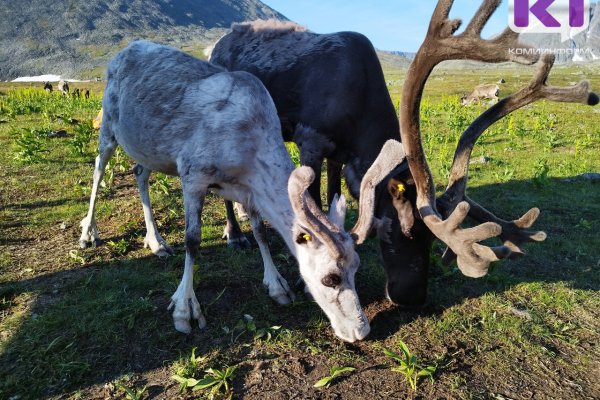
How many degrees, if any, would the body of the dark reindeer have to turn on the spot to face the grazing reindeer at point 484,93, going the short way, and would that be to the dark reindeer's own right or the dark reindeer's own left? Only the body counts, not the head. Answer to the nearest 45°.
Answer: approximately 135° to the dark reindeer's own left

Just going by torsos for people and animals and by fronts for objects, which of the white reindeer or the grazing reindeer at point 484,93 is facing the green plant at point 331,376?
the white reindeer

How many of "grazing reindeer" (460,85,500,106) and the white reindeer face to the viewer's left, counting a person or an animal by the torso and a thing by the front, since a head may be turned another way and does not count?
1

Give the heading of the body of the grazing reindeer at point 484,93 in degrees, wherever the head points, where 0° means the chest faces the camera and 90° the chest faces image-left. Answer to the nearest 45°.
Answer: approximately 90°

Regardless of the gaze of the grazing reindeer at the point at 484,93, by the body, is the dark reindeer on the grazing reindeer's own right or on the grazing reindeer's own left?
on the grazing reindeer's own left

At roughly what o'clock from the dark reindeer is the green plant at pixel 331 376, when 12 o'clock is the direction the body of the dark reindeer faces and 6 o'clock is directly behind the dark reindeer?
The green plant is roughly at 1 o'clock from the dark reindeer.

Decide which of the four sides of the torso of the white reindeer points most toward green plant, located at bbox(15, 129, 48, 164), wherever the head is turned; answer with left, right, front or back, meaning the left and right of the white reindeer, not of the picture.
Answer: back

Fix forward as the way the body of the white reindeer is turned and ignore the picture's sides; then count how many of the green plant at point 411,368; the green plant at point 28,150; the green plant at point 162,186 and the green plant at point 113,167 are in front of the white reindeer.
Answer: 1

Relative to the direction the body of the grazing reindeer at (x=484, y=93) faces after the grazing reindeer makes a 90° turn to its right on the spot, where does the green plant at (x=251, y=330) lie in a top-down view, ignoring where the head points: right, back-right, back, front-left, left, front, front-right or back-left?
back

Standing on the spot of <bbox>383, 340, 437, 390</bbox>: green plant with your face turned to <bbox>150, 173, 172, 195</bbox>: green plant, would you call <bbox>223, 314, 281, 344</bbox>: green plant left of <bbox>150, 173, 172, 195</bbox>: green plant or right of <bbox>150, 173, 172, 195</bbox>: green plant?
left

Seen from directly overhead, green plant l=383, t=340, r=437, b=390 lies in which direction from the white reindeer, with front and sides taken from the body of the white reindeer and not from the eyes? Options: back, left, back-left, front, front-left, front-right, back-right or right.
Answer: front

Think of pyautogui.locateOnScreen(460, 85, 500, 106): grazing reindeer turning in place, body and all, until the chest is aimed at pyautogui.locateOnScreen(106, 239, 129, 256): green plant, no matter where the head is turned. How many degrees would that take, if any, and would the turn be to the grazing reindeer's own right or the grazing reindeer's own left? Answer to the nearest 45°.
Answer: approximately 90° to the grazing reindeer's own left

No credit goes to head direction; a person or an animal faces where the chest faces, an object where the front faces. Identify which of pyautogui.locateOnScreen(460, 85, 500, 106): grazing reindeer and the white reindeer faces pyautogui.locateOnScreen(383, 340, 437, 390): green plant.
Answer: the white reindeer
